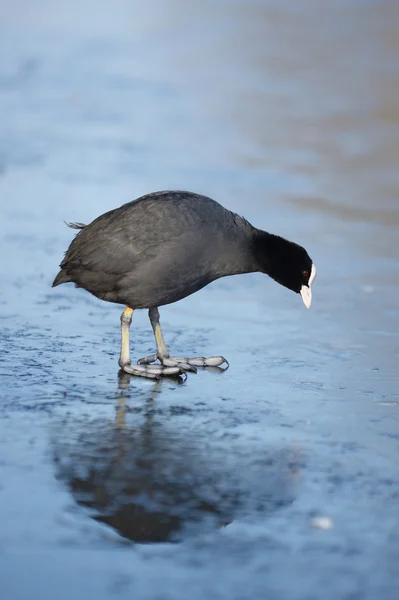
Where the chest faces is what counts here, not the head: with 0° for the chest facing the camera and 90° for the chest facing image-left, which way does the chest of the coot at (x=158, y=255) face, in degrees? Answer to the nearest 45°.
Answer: approximately 270°
